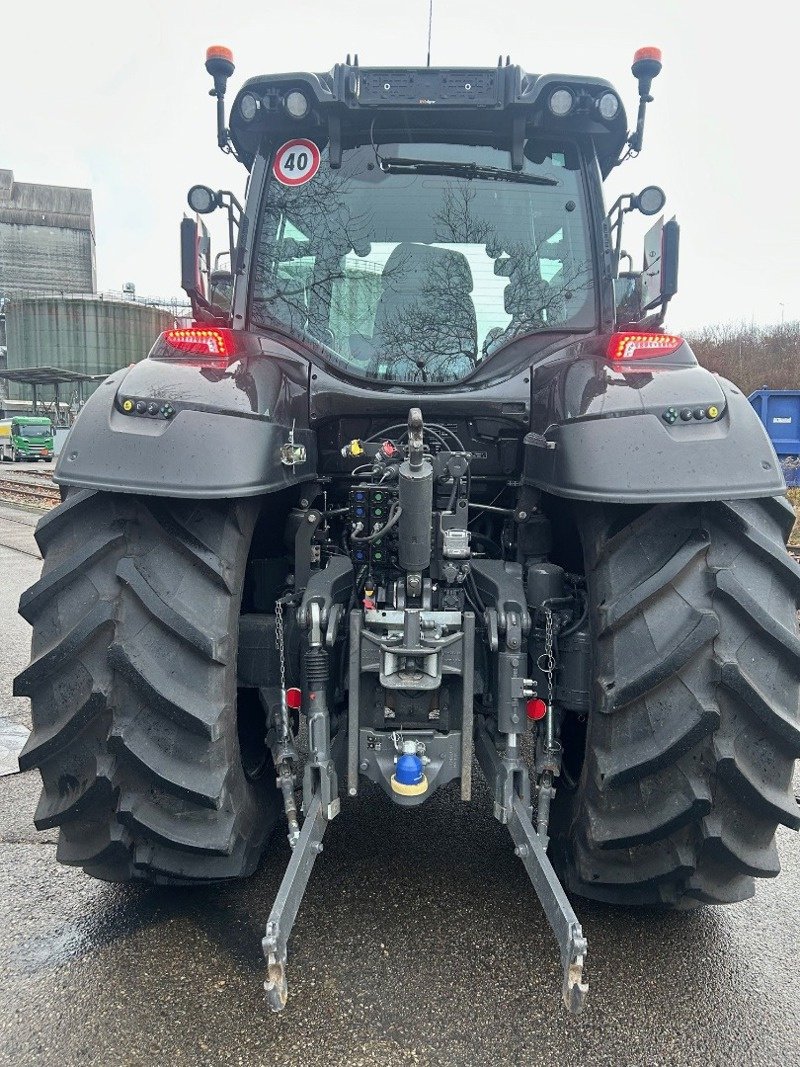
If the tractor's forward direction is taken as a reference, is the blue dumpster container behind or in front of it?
in front

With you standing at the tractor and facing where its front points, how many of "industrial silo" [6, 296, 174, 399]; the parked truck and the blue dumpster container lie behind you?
0

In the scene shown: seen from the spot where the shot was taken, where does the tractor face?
facing away from the viewer

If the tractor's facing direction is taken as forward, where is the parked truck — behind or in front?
in front

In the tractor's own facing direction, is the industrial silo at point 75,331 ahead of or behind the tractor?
ahead
